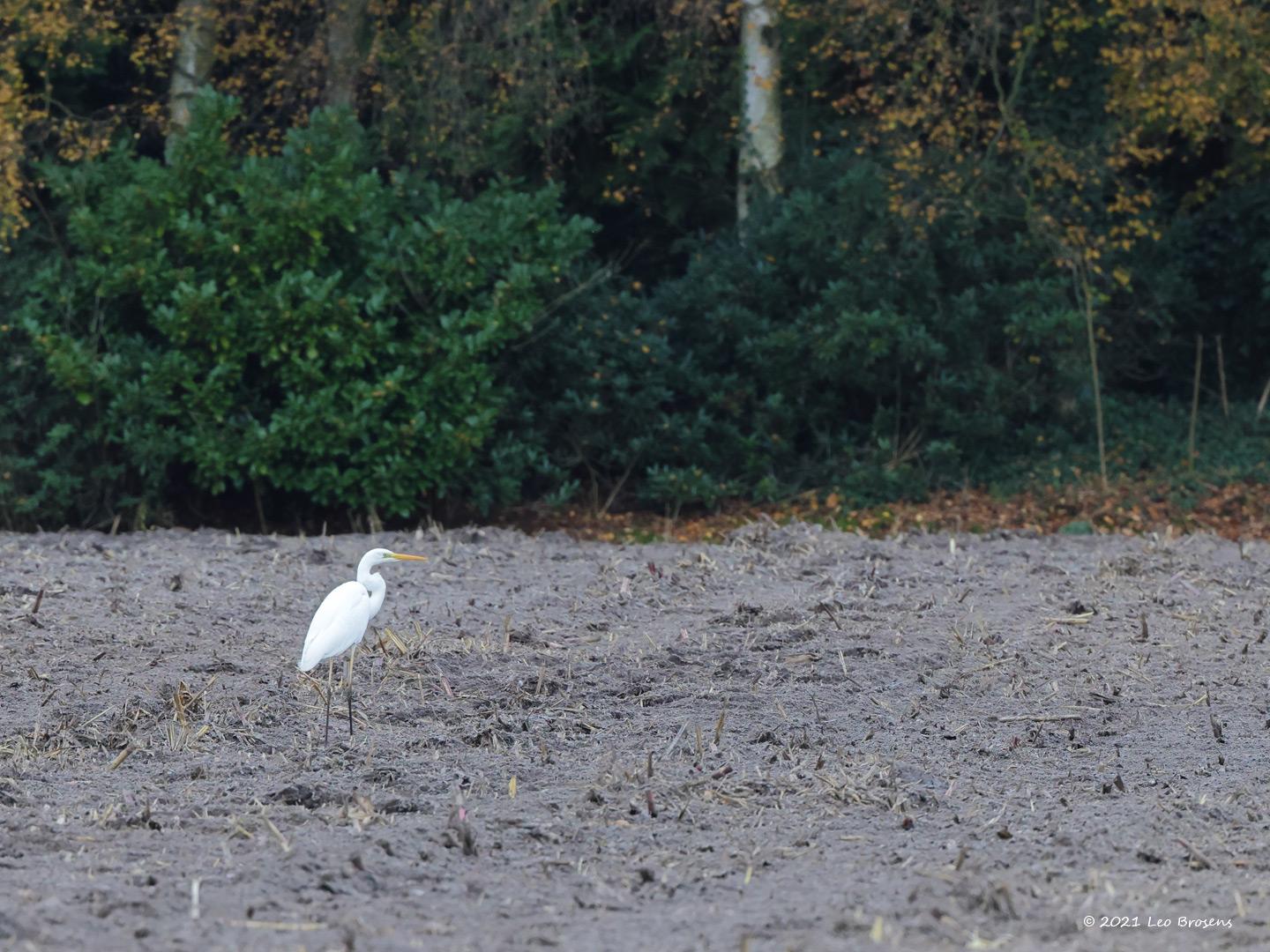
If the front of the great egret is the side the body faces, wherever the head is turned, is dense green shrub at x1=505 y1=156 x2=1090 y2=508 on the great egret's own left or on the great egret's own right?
on the great egret's own left

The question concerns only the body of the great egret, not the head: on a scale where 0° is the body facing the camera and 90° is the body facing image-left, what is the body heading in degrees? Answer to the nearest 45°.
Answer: approximately 270°

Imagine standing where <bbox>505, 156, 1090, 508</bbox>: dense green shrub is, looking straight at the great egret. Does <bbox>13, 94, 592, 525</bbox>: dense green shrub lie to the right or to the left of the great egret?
right

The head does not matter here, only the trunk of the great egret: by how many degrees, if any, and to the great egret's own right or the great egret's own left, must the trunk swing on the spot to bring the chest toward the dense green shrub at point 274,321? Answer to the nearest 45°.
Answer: approximately 90° to the great egret's own left
